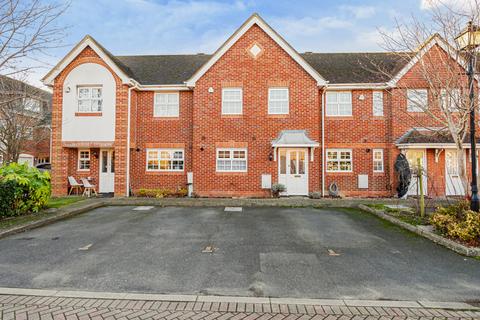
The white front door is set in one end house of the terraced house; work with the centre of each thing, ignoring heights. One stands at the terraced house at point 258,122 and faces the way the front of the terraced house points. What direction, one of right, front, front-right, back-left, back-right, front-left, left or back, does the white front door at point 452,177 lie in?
left

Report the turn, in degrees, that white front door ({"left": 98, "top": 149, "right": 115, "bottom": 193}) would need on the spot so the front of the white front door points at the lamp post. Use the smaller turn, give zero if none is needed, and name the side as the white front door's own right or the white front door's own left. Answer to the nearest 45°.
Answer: approximately 45° to the white front door's own left

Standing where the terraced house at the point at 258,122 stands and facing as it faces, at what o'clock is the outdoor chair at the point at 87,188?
The outdoor chair is roughly at 3 o'clock from the terraced house.

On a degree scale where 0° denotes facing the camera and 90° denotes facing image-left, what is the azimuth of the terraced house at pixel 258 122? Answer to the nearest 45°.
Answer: approximately 0°

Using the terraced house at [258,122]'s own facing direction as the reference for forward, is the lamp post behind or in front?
in front

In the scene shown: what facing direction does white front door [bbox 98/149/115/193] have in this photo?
toward the camera

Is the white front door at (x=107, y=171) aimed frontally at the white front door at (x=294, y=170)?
no

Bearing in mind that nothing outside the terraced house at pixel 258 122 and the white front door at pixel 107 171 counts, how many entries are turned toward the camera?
2

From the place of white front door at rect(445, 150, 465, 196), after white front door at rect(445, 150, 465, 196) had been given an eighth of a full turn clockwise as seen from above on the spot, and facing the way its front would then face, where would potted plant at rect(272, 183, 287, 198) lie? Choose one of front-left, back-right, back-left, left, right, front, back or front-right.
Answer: front

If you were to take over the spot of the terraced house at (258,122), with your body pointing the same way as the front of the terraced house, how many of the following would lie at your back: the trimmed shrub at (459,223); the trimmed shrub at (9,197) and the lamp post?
0

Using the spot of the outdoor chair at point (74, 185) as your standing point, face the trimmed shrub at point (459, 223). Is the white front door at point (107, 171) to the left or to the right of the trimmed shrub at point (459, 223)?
left

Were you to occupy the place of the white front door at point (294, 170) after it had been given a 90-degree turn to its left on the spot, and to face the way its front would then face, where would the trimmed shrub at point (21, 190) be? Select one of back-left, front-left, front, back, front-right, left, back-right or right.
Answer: back-right

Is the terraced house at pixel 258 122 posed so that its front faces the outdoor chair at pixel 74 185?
no

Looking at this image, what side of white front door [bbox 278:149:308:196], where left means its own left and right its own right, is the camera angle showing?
front

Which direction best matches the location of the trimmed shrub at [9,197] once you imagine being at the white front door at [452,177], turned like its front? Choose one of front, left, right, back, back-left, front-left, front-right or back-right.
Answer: front-right

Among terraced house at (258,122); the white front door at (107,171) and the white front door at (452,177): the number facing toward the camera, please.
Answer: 3

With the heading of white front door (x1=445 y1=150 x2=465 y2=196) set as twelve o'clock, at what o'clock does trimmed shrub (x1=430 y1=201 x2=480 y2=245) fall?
The trimmed shrub is roughly at 12 o'clock from the white front door.
